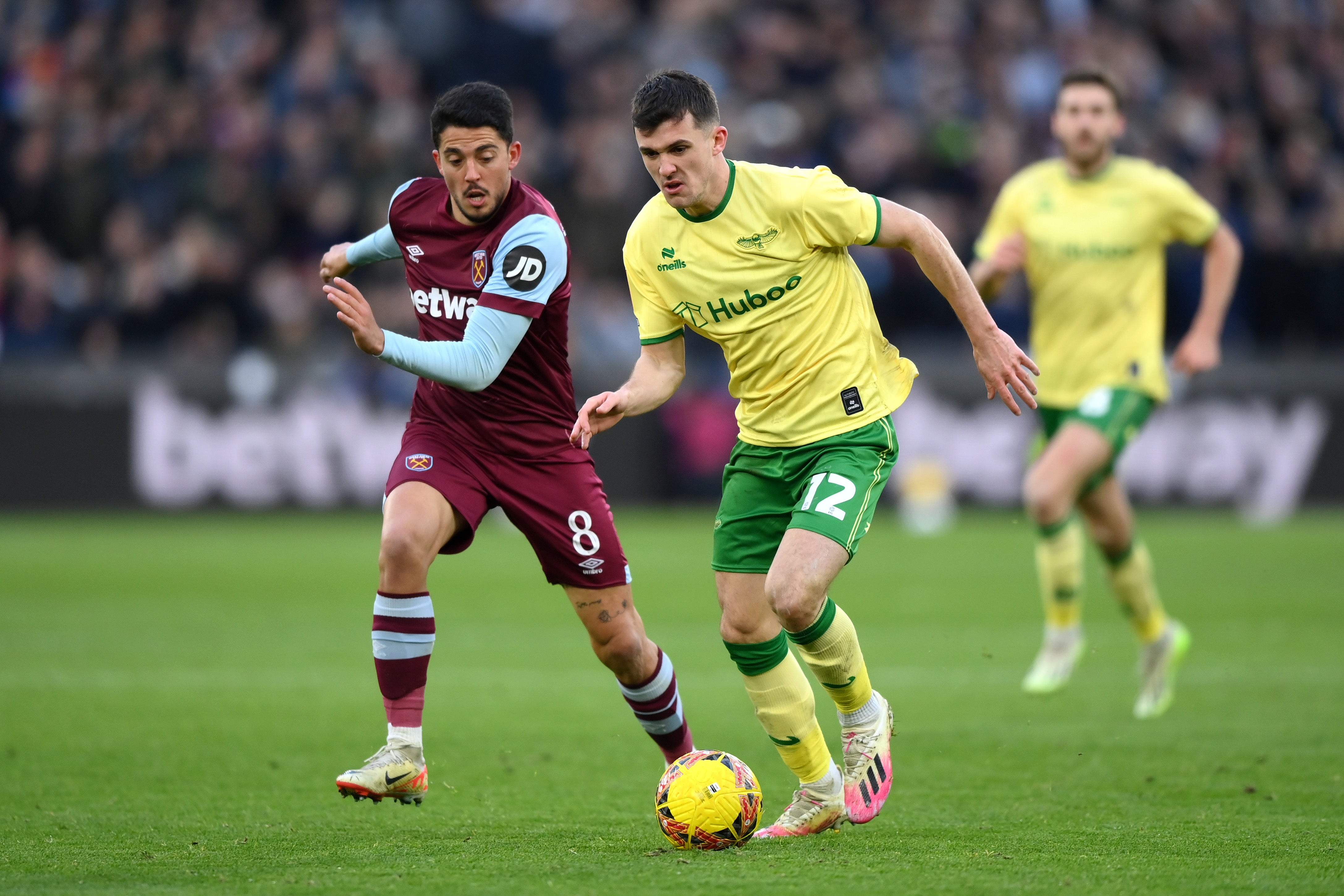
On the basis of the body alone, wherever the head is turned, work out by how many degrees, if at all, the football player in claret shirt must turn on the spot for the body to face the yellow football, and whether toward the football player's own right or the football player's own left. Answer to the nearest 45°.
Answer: approximately 90° to the football player's own left

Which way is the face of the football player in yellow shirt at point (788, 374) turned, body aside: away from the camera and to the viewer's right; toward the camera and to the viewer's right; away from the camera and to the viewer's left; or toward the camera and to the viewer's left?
toward the camera and to the viewer's left

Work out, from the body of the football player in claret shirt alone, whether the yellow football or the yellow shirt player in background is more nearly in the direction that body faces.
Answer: the yellow football
